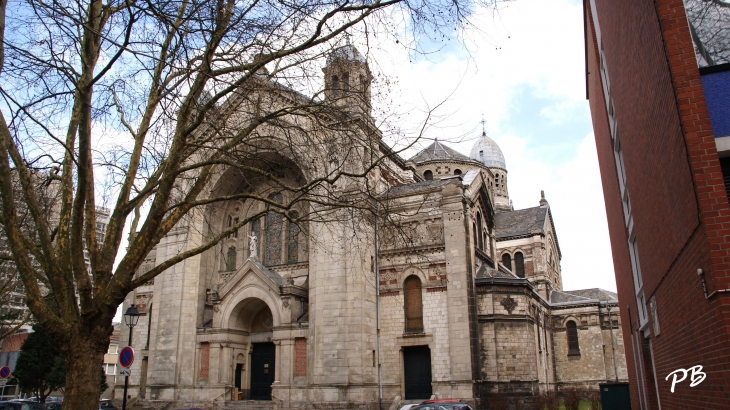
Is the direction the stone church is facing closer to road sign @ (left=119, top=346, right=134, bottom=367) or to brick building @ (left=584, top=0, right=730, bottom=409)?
the road sign

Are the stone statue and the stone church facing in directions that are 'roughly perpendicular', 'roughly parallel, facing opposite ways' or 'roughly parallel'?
roughly parallel

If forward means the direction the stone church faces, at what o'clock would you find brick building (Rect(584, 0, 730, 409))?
The brick building is roughly at 10 o'clock from the stone church.

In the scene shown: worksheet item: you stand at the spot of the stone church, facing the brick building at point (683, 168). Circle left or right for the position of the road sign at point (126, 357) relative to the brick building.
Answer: right

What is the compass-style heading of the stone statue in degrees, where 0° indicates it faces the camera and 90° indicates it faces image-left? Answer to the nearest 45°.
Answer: approximately 45°

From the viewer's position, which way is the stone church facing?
facing the viewer and to the left of the viewer
